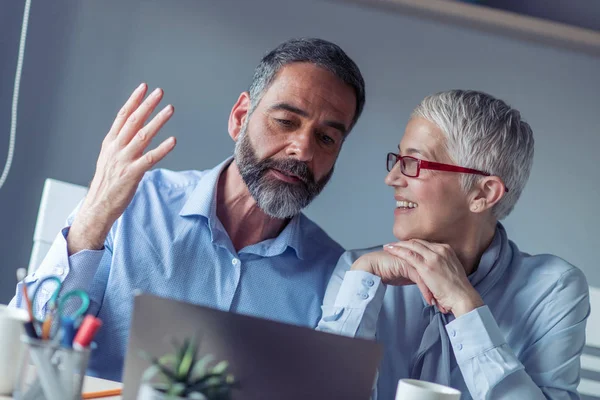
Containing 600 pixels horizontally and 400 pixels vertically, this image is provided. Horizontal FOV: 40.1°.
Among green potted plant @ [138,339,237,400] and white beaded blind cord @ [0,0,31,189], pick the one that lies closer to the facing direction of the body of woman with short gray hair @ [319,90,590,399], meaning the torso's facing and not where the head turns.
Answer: the green potted plant

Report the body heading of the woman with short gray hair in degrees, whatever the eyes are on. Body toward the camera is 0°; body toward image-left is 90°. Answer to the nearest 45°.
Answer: approximately 45°

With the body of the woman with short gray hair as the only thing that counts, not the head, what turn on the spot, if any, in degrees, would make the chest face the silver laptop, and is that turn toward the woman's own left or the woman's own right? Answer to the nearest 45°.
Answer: approximately 45° to the woman's own right

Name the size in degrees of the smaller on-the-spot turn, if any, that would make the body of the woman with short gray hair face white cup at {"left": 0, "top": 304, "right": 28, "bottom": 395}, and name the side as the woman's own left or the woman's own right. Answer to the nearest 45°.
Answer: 0° — they already face it

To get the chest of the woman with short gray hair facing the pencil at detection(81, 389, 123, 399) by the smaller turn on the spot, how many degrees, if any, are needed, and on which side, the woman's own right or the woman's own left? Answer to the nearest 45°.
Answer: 0° — they already face it

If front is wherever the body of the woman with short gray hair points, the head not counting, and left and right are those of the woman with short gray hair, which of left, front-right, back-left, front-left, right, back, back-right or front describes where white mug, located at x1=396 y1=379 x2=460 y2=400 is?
front-left

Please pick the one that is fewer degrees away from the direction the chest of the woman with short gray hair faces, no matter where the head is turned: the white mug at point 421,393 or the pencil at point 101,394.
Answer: the pencil
